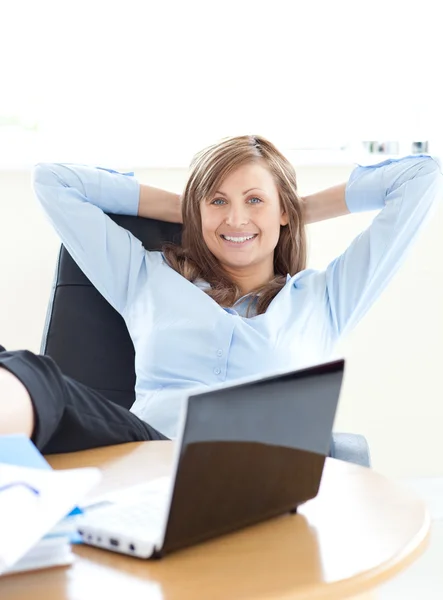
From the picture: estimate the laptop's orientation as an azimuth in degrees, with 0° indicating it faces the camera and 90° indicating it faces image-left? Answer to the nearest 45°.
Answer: approximately 135°
